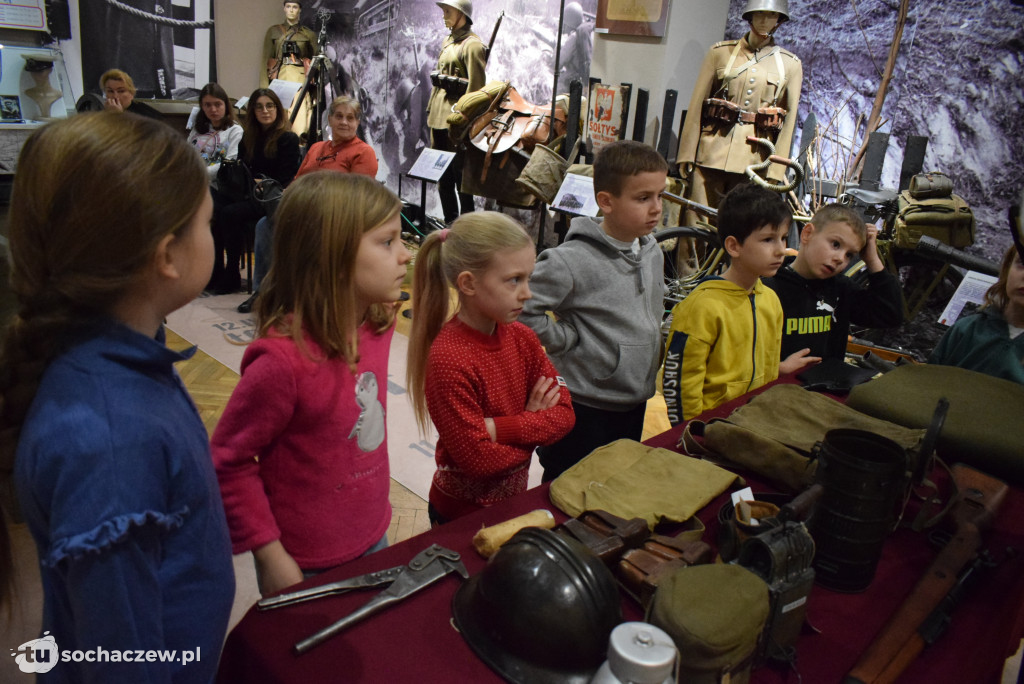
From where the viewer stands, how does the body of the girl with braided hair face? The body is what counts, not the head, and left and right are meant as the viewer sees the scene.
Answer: facing to the right of the viewer

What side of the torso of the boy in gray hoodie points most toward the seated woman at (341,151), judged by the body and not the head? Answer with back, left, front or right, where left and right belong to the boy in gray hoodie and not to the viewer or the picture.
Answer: back

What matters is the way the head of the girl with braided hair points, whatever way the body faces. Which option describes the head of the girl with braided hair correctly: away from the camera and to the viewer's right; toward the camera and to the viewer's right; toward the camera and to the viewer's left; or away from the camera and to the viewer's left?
away from the camera and to the viewer's right

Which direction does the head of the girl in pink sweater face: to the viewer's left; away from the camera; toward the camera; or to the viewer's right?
to the viewer's right

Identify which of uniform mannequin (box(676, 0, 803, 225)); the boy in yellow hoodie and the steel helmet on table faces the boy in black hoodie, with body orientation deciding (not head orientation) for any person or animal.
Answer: the uniform mannequin

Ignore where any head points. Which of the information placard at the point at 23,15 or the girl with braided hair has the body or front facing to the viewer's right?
the girl with braided hair

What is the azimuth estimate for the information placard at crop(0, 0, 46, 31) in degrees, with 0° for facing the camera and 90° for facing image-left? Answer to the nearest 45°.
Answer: approximately 0°

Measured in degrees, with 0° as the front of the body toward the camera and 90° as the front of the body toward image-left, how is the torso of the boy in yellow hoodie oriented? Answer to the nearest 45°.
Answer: approximately 315°

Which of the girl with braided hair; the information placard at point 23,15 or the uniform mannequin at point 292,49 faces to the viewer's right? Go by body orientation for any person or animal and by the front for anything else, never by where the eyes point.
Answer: the girl with braided hair

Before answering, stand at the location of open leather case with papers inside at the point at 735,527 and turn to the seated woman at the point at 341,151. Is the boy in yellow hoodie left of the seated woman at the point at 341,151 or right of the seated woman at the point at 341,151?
right
